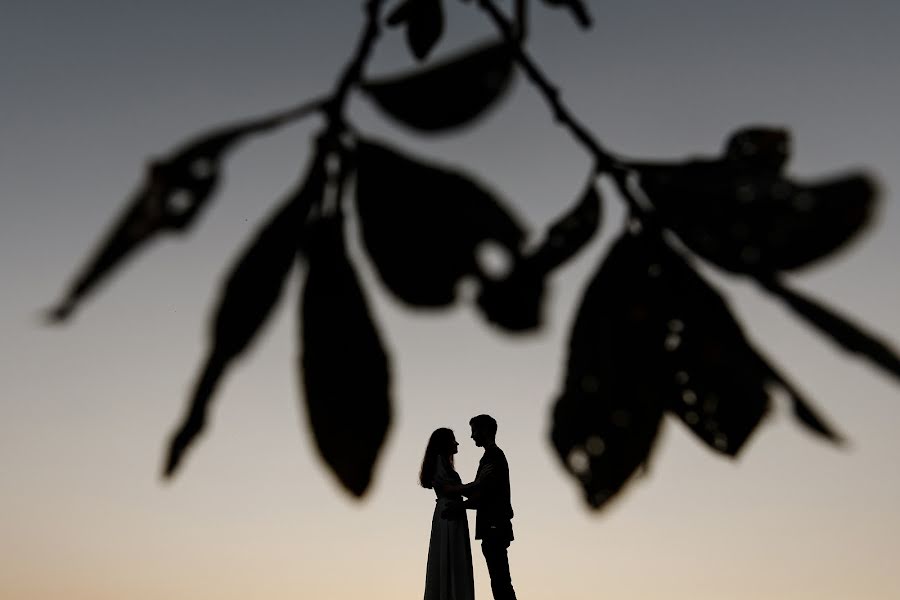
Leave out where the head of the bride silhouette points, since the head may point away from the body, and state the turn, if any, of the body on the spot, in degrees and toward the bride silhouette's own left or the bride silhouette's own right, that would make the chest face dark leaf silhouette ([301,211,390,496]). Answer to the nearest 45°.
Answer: approximately 90° to the bride silhouette's own right

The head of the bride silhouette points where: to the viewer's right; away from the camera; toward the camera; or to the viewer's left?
to the viewer's right

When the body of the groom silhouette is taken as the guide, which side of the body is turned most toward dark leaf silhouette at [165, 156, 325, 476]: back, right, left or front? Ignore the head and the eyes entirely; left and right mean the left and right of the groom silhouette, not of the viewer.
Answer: left

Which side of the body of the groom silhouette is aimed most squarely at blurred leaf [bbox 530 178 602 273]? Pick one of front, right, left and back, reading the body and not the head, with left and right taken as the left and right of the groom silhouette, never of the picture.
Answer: left

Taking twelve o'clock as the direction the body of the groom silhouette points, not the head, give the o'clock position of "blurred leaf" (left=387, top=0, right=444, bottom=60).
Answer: The blurred leaf is roughly at 9 o'clock from the groom silhouette.

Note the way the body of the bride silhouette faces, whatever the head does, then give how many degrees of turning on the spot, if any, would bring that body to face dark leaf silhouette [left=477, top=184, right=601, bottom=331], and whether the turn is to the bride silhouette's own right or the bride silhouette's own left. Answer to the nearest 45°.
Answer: approximately 90° to the bride silhouette's own right

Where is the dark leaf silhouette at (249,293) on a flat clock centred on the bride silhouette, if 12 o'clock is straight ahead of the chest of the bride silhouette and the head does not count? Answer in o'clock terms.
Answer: The dark leaf silhouette is roughly at 3 o'clock from the bride silhouette.

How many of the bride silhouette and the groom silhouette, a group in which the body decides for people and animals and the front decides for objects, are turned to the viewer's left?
1

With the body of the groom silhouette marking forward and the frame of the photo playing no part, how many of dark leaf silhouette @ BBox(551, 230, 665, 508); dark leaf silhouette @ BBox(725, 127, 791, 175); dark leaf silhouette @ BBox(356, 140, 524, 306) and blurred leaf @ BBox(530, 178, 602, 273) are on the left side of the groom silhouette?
4

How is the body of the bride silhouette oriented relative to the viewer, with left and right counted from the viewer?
facing to the right of the viewer

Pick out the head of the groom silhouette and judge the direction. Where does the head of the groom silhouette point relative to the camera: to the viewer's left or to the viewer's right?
to the viewer's left

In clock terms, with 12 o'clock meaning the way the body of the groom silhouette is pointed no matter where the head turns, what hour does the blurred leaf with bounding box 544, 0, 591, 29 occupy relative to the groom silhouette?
The blurred leaf is roughly at 9 o'clock from the groom silhouette.

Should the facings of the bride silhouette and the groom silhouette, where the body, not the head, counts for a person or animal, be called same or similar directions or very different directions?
very different directions

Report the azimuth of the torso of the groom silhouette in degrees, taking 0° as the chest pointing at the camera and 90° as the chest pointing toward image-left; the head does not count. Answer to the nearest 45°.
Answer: approximately 90°
